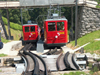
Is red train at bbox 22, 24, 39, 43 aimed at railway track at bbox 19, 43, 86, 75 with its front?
yes

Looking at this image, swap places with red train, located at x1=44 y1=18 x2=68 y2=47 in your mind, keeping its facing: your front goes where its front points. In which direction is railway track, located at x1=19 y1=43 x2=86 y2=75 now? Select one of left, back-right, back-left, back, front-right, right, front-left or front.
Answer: front

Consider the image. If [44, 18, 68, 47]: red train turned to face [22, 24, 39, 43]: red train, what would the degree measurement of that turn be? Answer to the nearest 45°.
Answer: approximately 135° to its right

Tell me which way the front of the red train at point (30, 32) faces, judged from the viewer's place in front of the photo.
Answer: facing the viewer

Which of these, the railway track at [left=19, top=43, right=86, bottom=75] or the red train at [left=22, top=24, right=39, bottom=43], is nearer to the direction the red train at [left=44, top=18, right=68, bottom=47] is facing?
the railway track

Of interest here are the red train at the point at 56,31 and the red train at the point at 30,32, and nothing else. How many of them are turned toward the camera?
2

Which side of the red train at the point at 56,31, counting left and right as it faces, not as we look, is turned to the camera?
front
